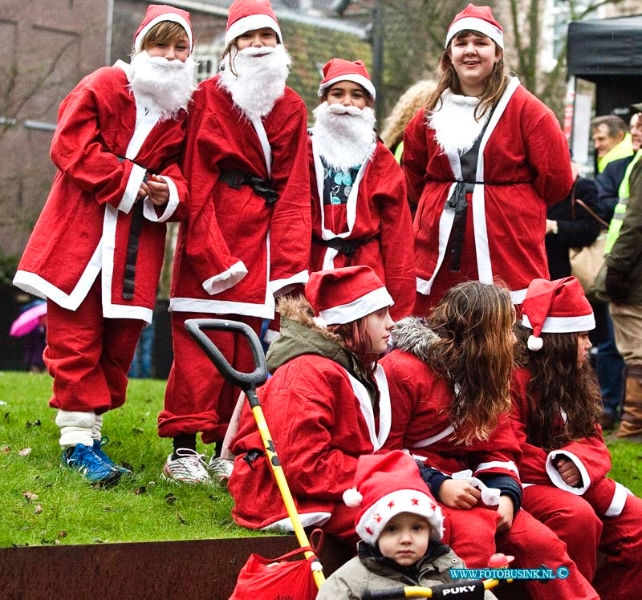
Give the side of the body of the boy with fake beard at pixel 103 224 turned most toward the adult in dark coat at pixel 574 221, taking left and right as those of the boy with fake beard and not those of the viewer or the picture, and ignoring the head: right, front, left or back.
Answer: left

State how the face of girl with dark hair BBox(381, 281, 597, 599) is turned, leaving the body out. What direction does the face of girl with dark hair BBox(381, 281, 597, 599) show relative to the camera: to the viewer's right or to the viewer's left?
to the viewer's right

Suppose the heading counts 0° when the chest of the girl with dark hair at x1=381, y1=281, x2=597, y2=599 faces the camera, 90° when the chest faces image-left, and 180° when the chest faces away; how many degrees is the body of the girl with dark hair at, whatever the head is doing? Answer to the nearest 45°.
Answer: approximately 315°

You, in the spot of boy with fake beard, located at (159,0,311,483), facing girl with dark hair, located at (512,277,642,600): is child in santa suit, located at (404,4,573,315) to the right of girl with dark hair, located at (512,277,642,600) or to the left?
left

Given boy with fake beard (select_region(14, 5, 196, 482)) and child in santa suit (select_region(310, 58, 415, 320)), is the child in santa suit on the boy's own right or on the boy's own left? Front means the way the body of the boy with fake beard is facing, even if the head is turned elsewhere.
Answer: on the boy's own left
